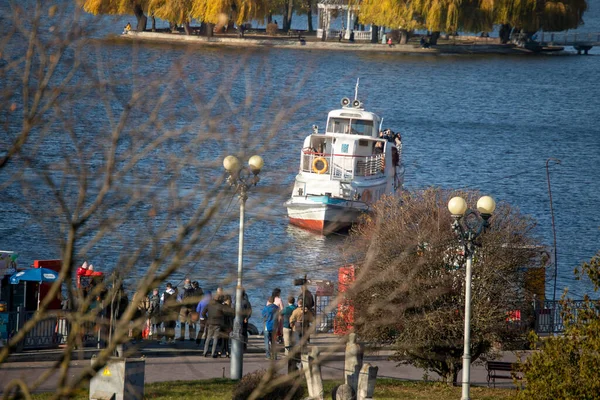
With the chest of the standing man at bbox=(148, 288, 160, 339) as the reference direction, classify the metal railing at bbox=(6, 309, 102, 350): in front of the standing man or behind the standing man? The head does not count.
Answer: behind
